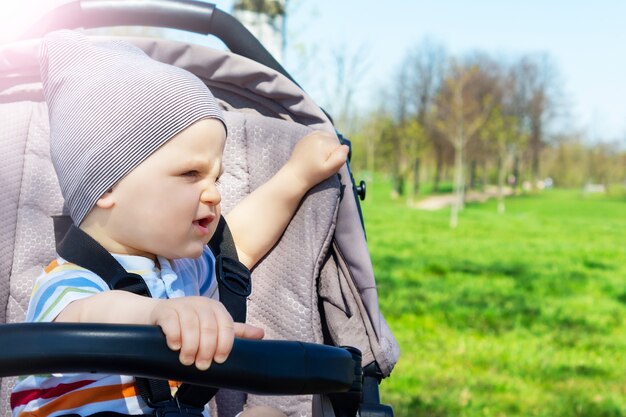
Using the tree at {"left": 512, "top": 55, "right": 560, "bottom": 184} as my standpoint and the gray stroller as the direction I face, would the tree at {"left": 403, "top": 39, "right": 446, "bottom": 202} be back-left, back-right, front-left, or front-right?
front-right

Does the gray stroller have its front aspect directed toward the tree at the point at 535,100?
no

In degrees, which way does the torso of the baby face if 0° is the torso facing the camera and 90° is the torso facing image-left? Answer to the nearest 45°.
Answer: approximately 315°

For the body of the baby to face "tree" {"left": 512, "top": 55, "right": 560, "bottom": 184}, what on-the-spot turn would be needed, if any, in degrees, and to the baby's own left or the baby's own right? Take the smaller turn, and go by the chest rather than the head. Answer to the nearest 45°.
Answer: approximately 90° to the baby's own left
